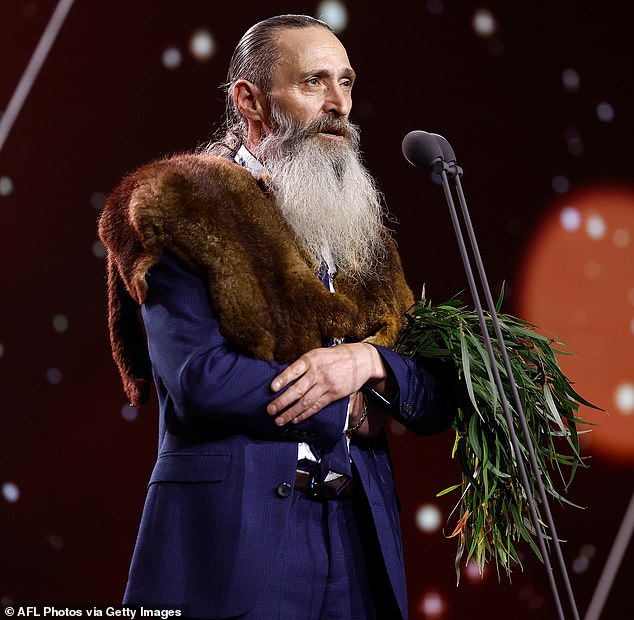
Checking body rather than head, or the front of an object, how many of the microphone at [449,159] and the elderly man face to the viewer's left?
1

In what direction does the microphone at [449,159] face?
to the viewer's left

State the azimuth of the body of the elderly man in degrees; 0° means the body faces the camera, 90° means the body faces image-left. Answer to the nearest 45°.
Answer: approximately 315°
